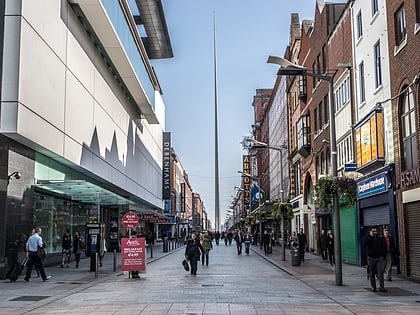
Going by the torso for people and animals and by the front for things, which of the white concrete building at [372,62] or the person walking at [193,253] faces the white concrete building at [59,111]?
the white concrete building at [372,62]

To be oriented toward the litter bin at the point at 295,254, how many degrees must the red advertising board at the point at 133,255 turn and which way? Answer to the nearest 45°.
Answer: approximately 135° to its left

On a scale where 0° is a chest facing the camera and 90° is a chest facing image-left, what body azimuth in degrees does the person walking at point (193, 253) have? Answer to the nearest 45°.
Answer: approximately 0°

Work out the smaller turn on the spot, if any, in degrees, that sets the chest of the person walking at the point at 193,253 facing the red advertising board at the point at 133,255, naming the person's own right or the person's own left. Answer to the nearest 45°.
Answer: approximately 90° to the person's own right

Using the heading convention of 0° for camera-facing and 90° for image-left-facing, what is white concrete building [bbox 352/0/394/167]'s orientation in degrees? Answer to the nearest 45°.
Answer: approximately 90°

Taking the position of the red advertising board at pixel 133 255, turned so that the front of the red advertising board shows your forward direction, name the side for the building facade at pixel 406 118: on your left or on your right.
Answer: on your left

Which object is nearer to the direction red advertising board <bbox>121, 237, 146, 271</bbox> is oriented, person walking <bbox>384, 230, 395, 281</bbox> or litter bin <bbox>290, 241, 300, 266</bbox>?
the person walking
